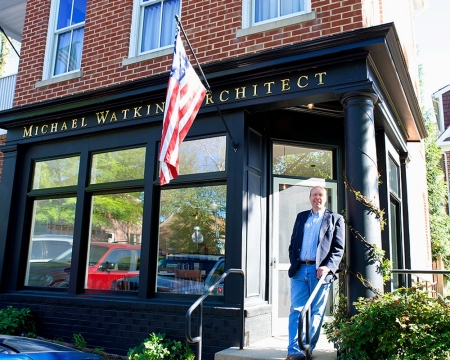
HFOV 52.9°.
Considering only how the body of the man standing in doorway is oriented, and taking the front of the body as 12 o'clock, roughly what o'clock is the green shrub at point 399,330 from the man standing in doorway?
The green shrub is roughly at 10 o'clock from the man standing in doorway.

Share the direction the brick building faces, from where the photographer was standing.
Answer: facing the viewer and to the left of the viewer

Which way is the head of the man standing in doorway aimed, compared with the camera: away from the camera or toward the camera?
toward the camera

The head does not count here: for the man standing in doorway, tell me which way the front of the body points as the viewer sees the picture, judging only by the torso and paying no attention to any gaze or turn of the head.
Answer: toward the camera

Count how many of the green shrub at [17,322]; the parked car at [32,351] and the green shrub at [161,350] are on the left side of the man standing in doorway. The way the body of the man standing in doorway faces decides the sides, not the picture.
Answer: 0
